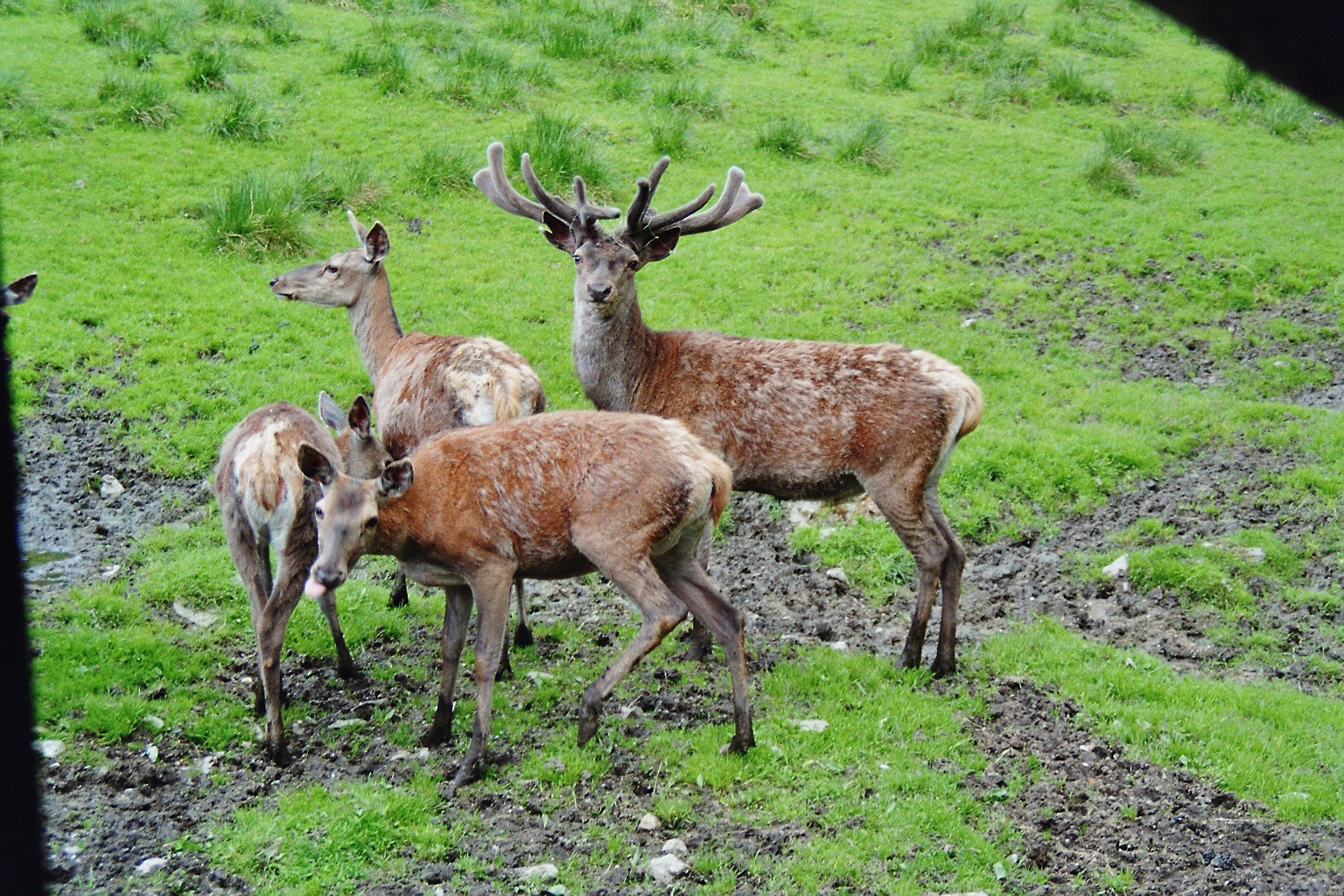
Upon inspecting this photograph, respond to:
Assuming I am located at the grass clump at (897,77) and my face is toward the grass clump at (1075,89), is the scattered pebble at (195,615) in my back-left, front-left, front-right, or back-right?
back-right

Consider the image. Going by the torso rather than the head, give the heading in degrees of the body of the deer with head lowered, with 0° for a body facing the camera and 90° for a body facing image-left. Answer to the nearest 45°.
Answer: approximately 225°

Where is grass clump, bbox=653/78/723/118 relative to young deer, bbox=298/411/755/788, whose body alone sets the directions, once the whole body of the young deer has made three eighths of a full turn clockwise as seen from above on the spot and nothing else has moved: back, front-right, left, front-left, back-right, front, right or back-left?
front-left

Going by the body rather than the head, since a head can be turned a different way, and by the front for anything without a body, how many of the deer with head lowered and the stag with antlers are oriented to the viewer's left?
1

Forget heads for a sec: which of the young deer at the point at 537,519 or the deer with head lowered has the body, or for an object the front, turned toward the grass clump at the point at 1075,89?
the deer with head lowered

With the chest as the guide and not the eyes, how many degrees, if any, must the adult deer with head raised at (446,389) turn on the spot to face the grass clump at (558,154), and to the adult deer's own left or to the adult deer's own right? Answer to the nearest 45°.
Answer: approximately 45° to the adult deer's own right

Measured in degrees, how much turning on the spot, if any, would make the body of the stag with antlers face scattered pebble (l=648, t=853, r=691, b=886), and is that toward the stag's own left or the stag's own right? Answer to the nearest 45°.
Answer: approximately 90° to the stag's own left

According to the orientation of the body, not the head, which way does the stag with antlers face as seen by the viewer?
to the viewer's left

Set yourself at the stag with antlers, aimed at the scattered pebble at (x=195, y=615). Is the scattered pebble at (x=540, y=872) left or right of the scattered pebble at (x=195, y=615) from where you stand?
left

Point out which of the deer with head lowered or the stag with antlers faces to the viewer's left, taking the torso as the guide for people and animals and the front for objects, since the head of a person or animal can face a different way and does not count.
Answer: the stag with antlers

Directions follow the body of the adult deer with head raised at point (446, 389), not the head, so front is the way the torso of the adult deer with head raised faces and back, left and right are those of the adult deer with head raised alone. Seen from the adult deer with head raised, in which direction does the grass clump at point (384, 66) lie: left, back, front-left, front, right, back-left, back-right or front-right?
front-right

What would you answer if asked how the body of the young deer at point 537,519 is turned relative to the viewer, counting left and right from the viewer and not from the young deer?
facing to the left of the viewer

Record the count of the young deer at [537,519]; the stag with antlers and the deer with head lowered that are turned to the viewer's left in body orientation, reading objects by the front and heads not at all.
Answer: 2

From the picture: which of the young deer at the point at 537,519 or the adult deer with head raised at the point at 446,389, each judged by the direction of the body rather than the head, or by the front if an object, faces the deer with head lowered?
the young deer at the point at 537,519

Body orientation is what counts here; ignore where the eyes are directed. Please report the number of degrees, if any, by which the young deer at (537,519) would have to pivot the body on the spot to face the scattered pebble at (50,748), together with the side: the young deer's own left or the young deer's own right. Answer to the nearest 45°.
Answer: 0° — it already faces it
